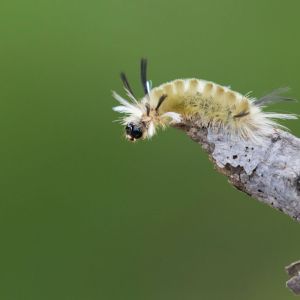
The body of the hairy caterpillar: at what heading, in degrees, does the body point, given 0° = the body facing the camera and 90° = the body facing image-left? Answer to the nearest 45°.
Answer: approximately 90°
